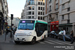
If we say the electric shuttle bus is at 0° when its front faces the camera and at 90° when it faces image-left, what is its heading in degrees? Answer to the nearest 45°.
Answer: approximately 45°
